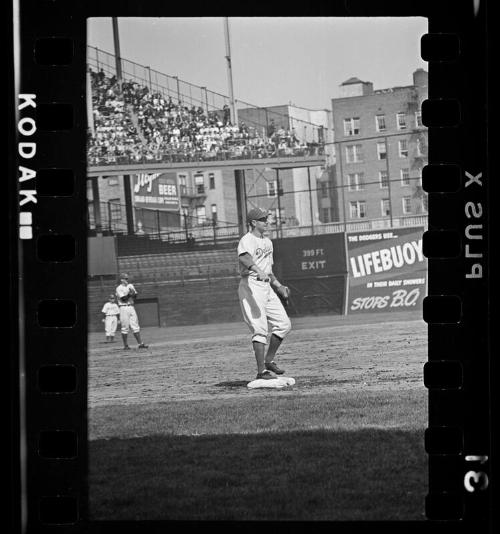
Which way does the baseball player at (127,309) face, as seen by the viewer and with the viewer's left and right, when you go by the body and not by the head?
facing the viewer and to the right of the viewer

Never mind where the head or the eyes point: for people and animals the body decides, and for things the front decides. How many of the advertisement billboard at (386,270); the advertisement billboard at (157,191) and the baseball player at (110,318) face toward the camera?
3

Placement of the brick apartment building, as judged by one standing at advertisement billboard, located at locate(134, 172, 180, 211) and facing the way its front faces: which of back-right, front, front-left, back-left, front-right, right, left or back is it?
left

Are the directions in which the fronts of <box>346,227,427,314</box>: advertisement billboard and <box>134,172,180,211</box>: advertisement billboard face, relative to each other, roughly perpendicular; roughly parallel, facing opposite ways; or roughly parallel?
roughly parallel

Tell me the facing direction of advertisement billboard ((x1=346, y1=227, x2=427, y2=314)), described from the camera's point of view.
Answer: facing the viewer

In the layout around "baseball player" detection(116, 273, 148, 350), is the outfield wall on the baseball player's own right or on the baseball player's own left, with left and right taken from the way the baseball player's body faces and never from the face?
on the baseball player's own left

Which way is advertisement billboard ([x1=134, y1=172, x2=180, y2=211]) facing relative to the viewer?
toward the camera

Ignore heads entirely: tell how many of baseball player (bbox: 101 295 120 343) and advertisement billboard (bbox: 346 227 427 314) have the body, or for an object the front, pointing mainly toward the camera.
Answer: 2

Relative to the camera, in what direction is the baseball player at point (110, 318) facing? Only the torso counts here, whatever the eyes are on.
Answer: toward the camera

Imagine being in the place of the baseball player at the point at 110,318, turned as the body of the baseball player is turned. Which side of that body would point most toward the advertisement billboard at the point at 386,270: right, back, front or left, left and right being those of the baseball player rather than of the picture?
left
